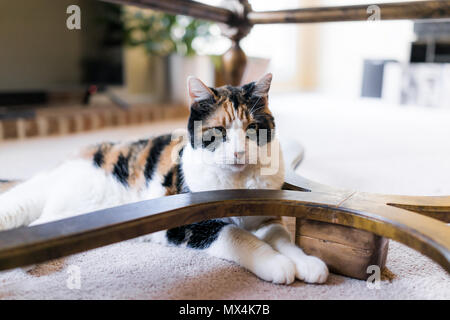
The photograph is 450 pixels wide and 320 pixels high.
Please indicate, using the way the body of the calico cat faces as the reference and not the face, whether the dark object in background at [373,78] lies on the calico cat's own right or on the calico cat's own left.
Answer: on the calico cat's own left

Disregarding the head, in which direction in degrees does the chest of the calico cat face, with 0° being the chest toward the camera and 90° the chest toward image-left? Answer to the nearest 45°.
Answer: approximately 315°

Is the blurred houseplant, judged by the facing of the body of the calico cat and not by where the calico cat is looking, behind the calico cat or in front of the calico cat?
behind

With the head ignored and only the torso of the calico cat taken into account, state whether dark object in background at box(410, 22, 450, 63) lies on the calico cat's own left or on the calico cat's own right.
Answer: on the calico cat's own left

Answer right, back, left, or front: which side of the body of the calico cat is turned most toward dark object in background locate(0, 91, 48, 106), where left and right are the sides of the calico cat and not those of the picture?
back
